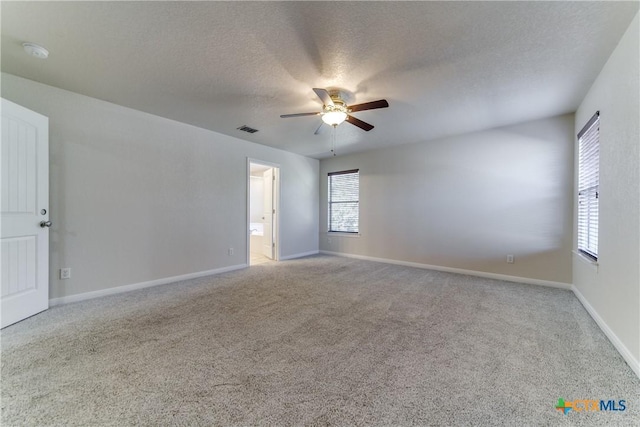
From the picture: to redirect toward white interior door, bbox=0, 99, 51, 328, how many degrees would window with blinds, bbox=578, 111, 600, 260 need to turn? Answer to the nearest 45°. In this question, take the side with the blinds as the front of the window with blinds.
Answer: approximately 45° to its left

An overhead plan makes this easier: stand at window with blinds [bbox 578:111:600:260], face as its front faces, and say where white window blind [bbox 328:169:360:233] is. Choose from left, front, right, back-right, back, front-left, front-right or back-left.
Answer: front

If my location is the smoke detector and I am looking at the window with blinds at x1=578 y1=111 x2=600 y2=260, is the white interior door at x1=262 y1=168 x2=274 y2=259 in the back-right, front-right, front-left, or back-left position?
front-left

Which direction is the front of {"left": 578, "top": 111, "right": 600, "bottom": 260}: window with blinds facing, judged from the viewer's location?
facing to the left of the viewer

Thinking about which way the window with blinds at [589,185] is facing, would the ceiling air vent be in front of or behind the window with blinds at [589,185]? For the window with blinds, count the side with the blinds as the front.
in front

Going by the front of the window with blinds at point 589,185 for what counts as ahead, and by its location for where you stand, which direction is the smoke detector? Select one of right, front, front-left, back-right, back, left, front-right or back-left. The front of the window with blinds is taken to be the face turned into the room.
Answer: front-left

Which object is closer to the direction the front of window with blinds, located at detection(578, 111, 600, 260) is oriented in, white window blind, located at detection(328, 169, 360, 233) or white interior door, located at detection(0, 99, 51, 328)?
the white window blind
